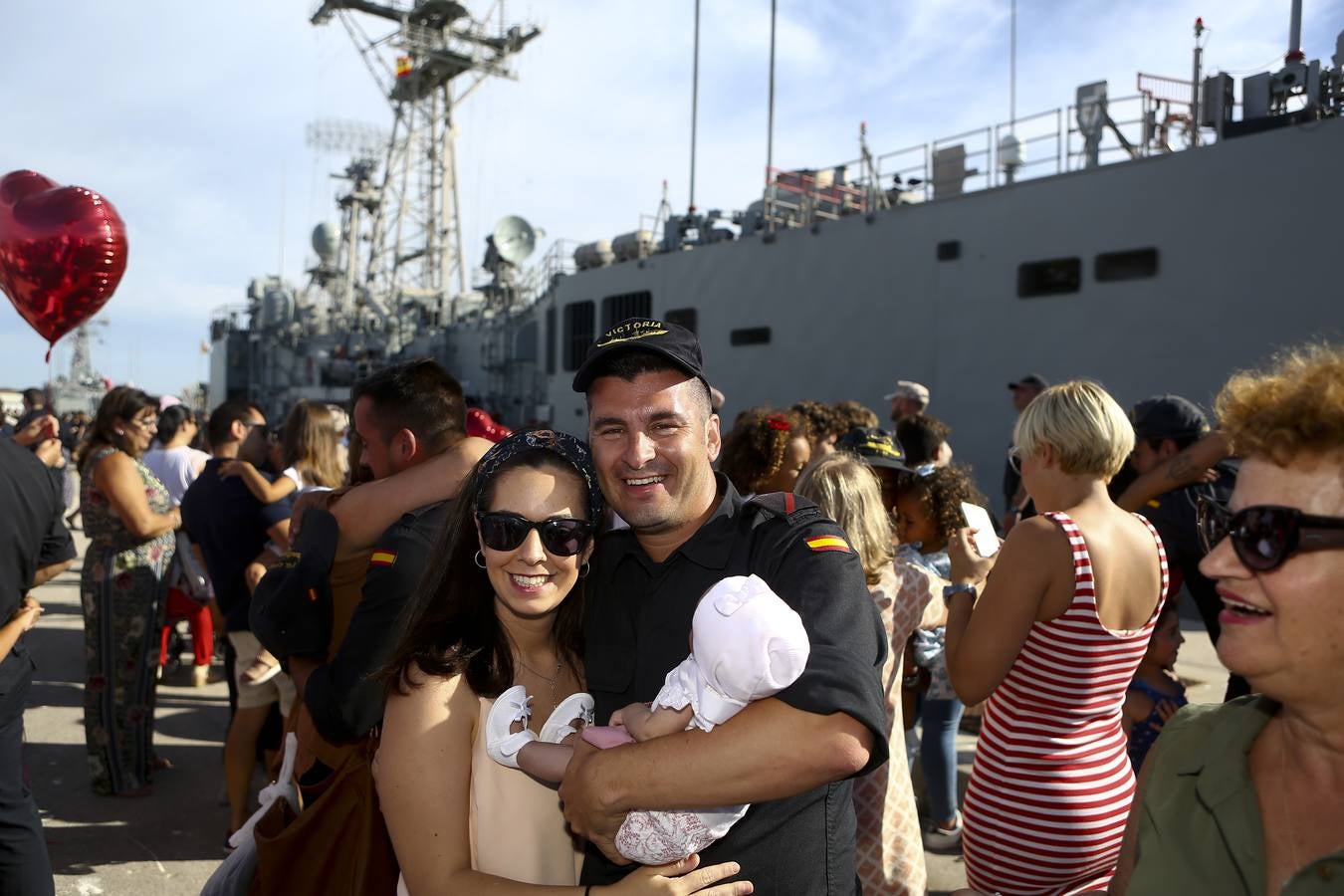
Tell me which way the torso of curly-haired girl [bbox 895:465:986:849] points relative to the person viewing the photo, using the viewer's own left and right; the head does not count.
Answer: facing to the left of the viewer

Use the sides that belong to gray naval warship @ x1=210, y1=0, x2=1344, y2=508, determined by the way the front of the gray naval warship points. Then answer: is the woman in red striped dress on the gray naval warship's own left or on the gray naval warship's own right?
on the gray naval warship's own left

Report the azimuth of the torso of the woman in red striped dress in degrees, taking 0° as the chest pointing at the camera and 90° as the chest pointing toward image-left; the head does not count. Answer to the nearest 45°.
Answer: approximately 135°

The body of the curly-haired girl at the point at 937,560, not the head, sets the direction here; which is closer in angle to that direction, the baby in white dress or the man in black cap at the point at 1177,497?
the baby in white dress

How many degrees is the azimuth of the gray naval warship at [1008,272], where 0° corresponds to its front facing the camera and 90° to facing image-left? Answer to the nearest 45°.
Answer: approximately 135°

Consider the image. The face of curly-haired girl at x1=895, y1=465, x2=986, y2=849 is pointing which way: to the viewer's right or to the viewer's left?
to the viewer's left

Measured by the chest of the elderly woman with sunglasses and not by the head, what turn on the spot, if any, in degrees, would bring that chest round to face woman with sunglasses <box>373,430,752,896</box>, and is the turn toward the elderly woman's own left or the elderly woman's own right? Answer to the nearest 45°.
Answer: approximately 45° to the elderly woman's own right

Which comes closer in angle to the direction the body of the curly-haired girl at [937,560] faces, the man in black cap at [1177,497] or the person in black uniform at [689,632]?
the person in black uniform
